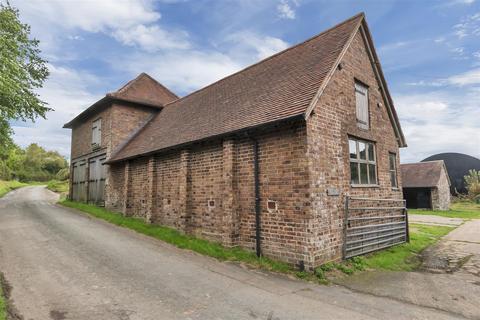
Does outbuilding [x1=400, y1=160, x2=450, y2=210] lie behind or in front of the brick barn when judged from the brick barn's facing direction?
behind

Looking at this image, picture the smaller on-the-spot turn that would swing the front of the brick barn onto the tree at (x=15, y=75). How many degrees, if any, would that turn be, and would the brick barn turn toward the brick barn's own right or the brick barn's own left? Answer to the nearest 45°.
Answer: approximately 45° to the brick barn's own right

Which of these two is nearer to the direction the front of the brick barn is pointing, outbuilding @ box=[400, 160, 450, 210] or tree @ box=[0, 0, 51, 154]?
the tree

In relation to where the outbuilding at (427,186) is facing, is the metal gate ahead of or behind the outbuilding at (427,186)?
ahead

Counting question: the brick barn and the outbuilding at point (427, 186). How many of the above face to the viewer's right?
0
